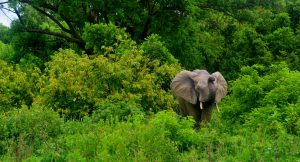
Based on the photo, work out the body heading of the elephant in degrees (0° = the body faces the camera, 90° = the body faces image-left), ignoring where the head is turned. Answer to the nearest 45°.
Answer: approximately 315°

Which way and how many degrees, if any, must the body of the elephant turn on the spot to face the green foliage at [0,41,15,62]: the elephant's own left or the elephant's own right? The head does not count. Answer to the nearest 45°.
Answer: approximately 180°

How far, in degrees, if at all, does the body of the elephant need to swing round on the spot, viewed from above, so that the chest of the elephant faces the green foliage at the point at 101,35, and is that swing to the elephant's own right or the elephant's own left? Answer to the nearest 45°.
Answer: approximately 180°

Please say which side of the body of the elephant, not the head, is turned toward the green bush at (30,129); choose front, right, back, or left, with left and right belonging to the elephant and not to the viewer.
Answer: right

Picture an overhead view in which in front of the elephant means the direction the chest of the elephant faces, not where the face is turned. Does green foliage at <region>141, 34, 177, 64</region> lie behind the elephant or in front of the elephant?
behind
